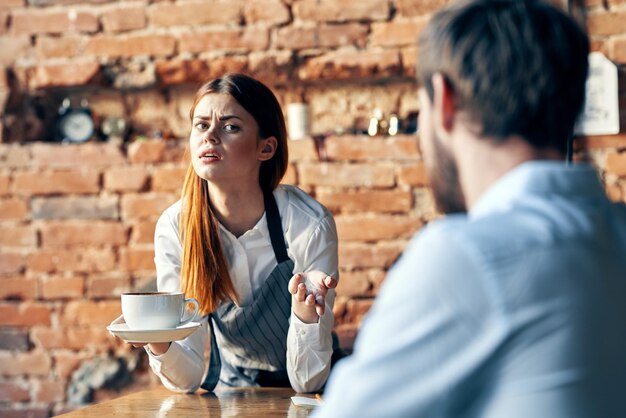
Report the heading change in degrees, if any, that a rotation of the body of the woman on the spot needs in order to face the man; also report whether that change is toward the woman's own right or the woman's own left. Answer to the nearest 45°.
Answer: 0° — they already face them

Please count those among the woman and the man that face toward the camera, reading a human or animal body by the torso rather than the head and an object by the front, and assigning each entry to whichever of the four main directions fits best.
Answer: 1

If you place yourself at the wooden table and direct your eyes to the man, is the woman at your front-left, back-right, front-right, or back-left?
back-left

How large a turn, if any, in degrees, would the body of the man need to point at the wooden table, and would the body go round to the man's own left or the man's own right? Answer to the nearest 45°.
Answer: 0° — they already face it

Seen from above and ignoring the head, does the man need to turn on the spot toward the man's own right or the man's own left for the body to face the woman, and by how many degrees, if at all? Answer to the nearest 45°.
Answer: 0° — they already face them

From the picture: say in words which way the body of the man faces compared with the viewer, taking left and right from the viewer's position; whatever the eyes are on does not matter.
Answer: facing away from the viewer and to the left of the viewer

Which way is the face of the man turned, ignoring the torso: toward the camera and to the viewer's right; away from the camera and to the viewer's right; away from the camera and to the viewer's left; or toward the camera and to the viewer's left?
away from the camera and to the viewer's left
